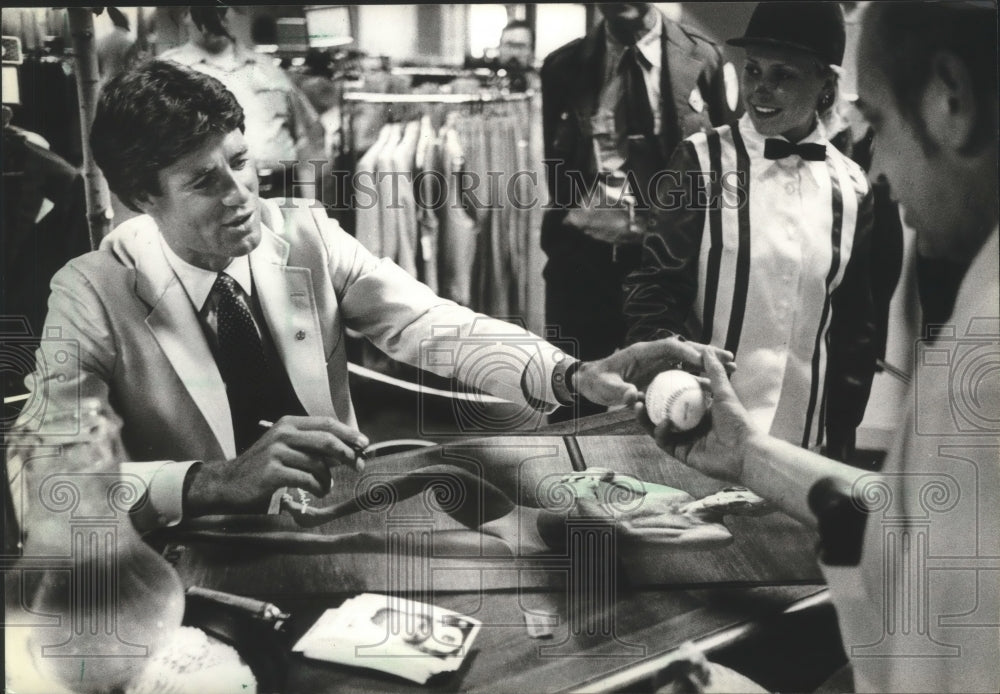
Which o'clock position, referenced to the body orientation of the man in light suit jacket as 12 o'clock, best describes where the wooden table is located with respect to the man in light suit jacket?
The wooden table is roughly at 11 o'clock from the man in light suit jacket.

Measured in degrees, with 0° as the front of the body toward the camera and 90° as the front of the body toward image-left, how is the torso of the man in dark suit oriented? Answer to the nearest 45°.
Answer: approximately 0°
